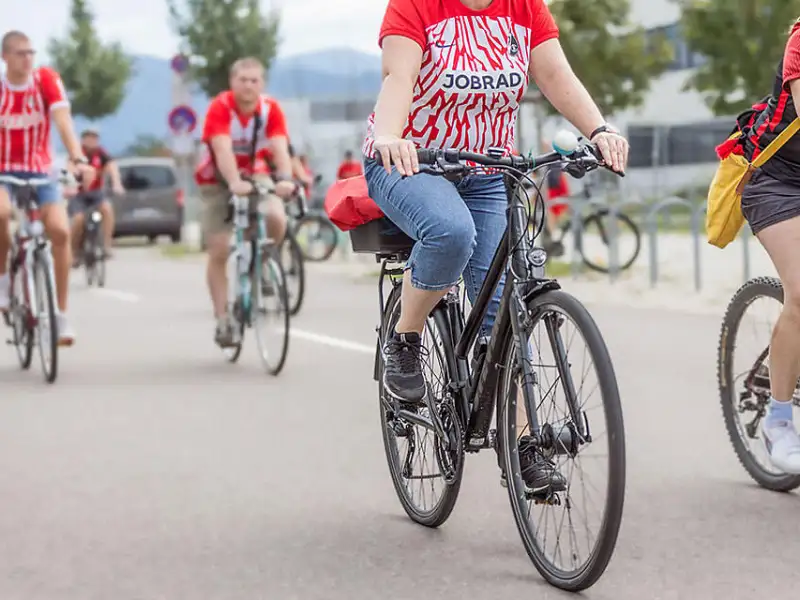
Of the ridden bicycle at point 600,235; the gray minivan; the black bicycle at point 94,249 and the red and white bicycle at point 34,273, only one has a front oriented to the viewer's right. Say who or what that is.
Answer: the ridden bicycle

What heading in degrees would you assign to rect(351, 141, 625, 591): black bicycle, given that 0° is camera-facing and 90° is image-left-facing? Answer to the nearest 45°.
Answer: approximately 315°

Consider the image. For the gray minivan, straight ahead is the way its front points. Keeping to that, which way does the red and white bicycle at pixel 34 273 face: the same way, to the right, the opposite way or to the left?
the opposite way

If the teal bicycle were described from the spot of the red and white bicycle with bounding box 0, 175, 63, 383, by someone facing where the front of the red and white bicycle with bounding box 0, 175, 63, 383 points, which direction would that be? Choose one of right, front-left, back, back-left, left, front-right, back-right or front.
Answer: left

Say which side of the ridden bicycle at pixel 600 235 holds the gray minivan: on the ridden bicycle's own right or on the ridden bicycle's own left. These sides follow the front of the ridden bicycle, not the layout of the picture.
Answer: on the ridden bicycle's own left

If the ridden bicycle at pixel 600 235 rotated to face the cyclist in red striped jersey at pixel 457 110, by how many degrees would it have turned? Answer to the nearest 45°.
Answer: approximately 90° to its right

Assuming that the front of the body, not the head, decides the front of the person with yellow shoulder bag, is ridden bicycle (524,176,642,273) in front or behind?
behind

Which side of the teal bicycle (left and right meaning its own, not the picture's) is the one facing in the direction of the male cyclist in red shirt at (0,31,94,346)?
right

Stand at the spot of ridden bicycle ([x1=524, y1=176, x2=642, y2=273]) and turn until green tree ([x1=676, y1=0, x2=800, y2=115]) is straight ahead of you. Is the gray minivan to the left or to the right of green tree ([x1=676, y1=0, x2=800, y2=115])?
left

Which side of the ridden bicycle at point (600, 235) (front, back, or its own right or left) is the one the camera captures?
right

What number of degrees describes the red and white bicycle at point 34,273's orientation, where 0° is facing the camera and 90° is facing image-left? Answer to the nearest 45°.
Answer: approximately 0°

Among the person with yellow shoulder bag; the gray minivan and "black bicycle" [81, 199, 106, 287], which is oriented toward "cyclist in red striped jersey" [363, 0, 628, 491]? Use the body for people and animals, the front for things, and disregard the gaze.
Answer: the black bicycle

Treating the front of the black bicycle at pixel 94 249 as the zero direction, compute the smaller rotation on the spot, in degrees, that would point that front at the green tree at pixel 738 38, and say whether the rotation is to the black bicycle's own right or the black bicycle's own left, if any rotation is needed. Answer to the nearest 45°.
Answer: approximately 135° to the black bicycle's own left

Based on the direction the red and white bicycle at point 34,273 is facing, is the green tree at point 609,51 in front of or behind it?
behind
